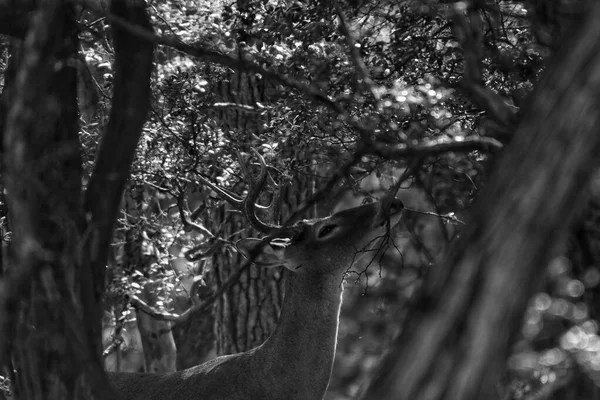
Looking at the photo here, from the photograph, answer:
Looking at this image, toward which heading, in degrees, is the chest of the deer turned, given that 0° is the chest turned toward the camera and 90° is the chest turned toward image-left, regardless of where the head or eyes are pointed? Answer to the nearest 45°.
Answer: approximately 270°

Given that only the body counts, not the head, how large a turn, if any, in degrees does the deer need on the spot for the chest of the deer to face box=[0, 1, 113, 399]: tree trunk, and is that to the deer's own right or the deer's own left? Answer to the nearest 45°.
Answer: approximately 90° to the deer's own right

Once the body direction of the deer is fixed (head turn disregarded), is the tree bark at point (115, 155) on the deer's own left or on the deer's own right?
on the deer's own right

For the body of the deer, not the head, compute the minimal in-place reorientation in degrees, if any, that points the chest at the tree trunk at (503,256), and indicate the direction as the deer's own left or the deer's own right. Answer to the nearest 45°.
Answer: approximately 90° to the deer's own right
